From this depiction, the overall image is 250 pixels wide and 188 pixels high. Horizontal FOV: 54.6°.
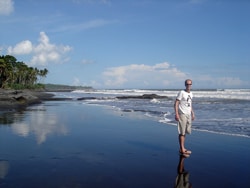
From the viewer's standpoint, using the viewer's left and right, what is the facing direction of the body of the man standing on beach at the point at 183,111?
facing the viewer and to the right of the viewer
